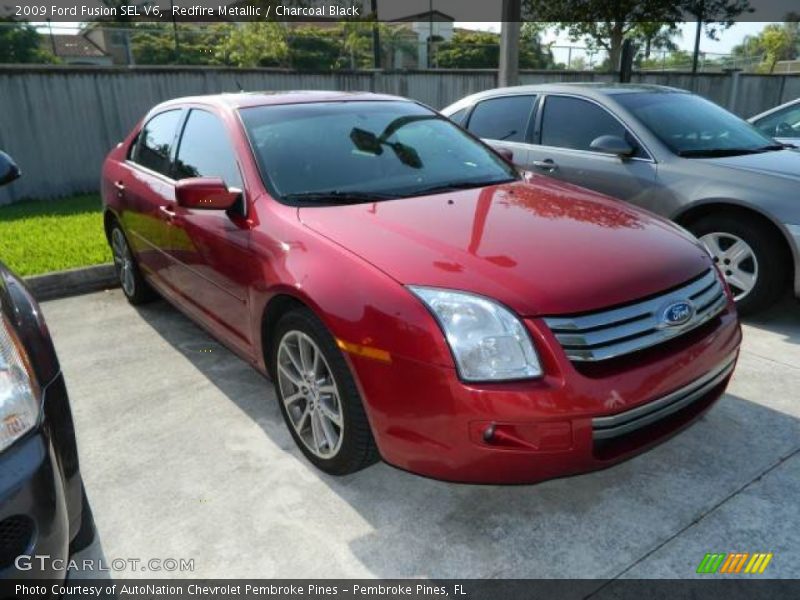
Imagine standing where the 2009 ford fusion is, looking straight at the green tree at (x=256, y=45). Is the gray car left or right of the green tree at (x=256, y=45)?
right

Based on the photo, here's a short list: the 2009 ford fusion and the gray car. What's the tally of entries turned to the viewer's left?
0

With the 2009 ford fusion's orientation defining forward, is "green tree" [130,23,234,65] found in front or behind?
behind

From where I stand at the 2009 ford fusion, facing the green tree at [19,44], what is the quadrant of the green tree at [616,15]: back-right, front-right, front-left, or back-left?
front-right

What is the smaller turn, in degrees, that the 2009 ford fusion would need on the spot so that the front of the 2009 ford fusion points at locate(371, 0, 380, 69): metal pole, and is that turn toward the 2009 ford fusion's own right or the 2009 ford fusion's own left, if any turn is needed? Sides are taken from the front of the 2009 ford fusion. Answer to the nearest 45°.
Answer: approximately 135° to the 2009 ford fusion's own left

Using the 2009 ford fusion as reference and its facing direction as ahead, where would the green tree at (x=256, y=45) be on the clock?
The green tree is roughly at 7 o'clock from the 2009 ford fusion.

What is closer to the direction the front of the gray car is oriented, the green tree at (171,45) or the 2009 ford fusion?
the 2009 ford fusion

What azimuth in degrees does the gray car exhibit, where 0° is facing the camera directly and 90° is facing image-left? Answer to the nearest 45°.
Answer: approximately 315°

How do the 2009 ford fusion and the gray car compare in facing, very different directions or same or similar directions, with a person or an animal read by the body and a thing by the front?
same or similar directions

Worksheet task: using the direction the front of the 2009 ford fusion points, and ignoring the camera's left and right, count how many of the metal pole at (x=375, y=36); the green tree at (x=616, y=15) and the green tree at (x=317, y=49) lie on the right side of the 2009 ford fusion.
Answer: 0

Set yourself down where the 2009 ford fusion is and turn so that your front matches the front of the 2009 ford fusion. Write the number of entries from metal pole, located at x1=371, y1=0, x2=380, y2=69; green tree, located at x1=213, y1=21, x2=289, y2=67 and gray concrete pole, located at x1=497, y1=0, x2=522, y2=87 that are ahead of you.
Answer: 0

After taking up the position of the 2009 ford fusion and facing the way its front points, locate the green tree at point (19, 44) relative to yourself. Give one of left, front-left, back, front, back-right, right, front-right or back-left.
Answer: back

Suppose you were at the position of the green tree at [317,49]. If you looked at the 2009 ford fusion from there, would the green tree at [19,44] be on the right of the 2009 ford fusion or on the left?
right

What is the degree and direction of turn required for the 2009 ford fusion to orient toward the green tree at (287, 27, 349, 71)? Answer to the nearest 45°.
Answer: approximately 135° to its left

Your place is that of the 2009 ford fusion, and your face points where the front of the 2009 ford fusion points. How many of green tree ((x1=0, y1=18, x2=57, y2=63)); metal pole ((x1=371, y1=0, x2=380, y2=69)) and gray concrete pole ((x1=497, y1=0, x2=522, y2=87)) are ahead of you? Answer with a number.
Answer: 0

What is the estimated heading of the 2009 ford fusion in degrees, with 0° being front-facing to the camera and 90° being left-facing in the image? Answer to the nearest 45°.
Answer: approximately 315°

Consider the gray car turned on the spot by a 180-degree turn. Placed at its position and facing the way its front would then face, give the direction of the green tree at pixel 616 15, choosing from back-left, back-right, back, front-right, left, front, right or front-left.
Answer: front-right

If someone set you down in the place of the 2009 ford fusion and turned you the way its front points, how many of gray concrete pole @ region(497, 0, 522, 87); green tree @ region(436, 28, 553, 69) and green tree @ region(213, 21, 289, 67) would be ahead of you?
0
